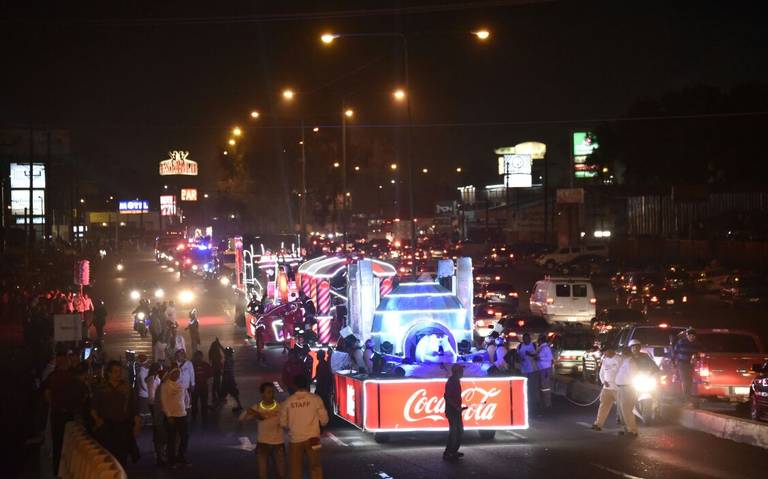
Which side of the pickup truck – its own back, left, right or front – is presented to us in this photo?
back

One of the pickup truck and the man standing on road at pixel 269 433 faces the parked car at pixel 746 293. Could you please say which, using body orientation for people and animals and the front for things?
the pickup truck

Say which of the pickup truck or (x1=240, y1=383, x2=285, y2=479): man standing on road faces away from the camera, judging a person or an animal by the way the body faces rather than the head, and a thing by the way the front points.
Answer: the pickup truck

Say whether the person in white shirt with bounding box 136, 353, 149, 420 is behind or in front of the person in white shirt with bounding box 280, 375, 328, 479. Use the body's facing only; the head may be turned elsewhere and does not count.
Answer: in front

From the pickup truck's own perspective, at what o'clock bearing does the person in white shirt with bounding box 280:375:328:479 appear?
The person in white shirt is roughly at 7 o'clock from the pickup truck.

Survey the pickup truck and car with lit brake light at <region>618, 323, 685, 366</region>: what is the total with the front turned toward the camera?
0

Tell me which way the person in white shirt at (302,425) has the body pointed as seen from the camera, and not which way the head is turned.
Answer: away from the camera

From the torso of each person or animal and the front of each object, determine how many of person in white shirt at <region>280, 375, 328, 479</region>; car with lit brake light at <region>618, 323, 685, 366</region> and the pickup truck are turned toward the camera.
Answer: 0

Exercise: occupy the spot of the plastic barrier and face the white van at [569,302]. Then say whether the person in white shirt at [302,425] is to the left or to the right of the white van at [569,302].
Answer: right

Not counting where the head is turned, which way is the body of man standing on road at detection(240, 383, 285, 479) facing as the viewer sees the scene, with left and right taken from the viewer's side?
facing the viewer

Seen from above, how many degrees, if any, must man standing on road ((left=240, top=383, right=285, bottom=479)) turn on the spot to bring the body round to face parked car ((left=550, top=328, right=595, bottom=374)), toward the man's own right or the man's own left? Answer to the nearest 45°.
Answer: approximately 135° to the man's own left

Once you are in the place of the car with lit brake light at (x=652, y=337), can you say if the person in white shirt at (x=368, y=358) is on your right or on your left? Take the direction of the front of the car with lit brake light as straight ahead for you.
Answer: on your left

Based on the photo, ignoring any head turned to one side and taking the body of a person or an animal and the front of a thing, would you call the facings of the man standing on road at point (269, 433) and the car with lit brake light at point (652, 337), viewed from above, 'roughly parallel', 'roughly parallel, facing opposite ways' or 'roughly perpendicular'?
roughly parallel, facing opposite ways

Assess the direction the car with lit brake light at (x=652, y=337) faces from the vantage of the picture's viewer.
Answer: facing away from the viewer and to the left of the viewer

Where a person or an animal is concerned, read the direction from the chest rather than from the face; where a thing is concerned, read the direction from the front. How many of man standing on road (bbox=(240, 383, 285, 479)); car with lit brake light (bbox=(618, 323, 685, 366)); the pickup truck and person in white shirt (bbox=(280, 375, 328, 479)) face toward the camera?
1

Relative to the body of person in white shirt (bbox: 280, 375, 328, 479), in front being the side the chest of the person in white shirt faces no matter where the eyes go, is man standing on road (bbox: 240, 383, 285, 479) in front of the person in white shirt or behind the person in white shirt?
in front
